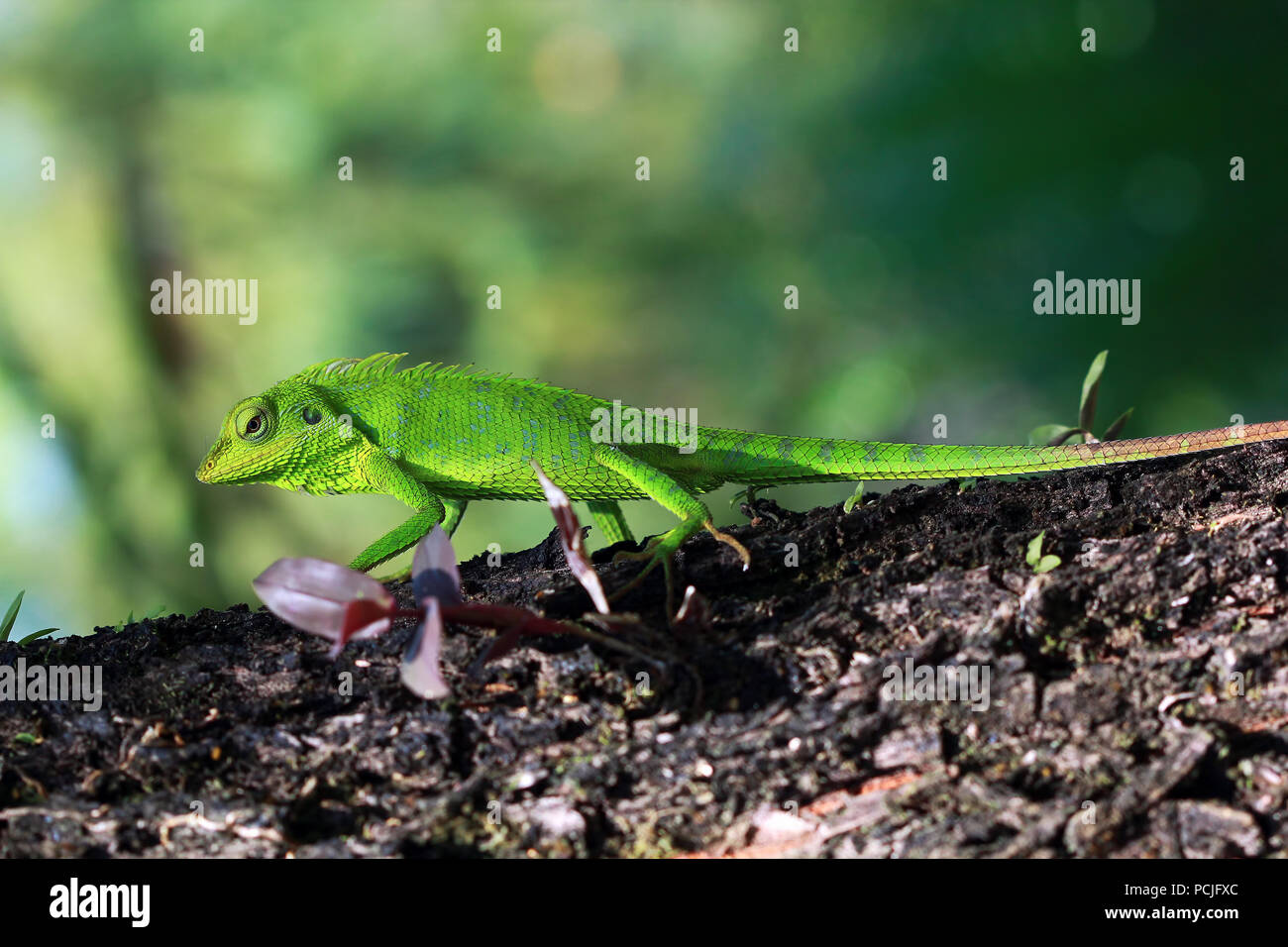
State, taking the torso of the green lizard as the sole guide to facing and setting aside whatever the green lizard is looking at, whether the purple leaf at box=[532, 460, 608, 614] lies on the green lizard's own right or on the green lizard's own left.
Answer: on the green lizard's own left

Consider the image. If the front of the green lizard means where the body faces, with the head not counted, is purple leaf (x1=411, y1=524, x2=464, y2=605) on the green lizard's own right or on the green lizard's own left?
on the green lizard's own left

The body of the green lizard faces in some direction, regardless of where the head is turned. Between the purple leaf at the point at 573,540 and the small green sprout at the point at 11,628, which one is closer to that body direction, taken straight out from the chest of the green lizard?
the small green sprout

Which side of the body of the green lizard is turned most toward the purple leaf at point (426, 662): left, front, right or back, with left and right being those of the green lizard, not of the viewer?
left

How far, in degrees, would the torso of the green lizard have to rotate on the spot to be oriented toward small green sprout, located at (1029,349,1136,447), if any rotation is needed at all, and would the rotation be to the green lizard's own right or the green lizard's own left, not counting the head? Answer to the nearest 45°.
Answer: approximately 180°

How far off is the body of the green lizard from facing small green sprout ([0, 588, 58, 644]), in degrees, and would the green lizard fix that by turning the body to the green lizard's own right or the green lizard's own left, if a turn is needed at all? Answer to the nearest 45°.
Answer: approximately 45° to the green lizard's own left

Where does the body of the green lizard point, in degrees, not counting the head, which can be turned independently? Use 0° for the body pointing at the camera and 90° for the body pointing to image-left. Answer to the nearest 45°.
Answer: approximately 90°
